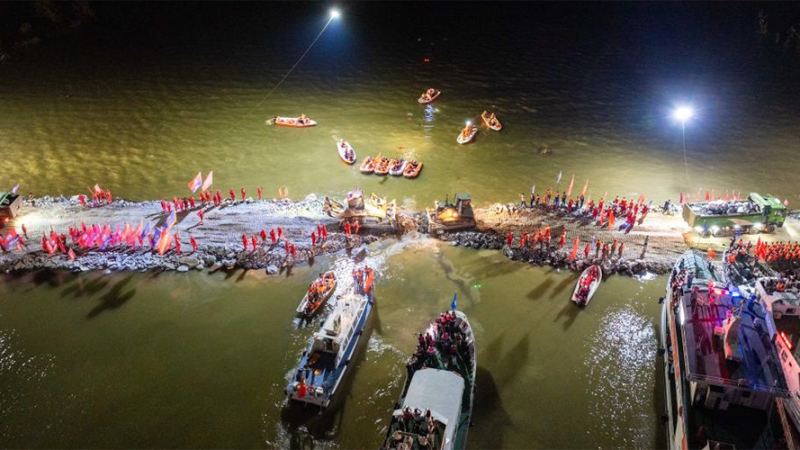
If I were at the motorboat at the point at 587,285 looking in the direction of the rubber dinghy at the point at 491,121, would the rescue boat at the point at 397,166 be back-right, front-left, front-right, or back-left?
front-left

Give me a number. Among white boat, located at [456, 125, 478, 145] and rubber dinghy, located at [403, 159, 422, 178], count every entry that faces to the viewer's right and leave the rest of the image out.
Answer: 0

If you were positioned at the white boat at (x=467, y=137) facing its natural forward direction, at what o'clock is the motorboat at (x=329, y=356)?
The motorboat is roughly at 11 o'clock from the white boat.

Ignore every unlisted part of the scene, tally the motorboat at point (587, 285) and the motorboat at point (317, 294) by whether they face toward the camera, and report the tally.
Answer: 0

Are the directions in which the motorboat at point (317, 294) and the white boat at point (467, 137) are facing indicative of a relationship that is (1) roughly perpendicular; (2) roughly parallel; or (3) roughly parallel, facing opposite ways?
roughly parallel, facing opposite ways

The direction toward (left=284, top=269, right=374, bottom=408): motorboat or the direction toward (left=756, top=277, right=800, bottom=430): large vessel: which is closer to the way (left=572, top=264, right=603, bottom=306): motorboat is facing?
the large vessel

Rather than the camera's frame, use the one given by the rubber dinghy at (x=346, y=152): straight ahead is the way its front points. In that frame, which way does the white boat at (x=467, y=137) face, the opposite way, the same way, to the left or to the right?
to the right

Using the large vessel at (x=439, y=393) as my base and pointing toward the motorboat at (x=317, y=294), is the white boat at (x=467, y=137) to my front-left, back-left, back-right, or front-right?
front-right

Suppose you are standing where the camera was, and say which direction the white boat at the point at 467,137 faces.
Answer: facing the viewer and to the left of the viewer

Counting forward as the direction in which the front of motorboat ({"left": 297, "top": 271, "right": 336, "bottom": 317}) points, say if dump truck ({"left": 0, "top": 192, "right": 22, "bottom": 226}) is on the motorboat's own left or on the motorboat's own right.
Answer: on the motorboat's own left

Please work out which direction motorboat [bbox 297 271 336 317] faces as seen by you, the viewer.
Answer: facing away from the viewer and to the right of the viewer

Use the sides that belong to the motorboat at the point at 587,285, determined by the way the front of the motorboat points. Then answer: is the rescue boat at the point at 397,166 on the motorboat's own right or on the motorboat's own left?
on the motorboat's own left

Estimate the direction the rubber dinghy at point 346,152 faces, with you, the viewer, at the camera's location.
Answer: facing the viewer and to the right of the viewer

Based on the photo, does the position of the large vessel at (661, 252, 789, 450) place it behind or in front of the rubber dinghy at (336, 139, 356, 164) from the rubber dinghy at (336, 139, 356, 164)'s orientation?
in front

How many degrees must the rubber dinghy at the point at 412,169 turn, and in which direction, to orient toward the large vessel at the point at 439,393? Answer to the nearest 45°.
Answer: approximately 45° to its left

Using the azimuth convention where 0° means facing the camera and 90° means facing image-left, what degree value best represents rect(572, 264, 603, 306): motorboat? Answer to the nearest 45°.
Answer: approximately 225°
